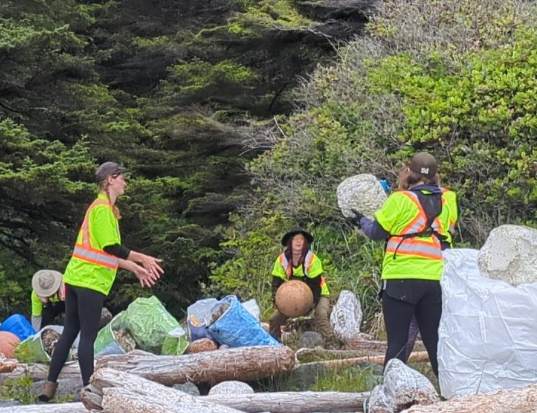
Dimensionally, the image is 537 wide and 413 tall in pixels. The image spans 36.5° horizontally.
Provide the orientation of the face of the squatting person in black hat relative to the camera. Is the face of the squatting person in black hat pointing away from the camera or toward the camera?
toward the camera

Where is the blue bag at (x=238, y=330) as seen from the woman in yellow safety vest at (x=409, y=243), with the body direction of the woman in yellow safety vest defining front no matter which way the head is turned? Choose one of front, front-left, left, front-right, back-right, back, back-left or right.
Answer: front

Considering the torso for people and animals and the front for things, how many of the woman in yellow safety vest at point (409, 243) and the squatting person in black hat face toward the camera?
1

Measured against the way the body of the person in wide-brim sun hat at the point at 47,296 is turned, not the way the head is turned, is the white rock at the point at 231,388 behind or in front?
in front

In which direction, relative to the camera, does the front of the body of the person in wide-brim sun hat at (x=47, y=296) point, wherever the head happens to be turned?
toward the camera

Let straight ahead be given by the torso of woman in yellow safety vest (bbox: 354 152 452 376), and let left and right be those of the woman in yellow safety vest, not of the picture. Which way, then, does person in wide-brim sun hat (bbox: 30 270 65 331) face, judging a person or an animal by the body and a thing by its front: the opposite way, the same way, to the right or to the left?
the opposite way

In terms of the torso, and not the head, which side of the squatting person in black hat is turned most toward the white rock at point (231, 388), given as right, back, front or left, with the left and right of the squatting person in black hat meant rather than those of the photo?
front

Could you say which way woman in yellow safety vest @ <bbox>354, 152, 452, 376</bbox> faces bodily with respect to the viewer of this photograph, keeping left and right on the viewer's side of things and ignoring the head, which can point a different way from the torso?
facing away from the viewer and to the left of the viewer

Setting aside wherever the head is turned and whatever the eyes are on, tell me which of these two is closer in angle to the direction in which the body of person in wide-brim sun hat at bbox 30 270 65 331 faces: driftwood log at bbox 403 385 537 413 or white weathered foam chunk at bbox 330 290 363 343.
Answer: the driftwood log

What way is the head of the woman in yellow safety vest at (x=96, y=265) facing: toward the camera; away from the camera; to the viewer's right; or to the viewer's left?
to the viewer's right

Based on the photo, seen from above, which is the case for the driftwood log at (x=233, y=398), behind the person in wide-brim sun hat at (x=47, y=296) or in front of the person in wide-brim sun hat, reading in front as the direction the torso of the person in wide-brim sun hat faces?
in front

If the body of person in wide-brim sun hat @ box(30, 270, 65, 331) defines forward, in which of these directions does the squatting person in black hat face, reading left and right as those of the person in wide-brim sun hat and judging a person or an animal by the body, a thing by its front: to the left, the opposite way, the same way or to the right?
the same way

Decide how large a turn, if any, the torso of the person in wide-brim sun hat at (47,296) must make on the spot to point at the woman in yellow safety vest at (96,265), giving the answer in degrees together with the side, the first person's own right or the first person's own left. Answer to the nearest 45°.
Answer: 0° — they already face them

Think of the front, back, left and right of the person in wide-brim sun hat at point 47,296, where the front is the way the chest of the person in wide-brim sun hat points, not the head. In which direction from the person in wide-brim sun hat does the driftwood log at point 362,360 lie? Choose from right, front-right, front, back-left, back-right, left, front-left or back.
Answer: front-left
